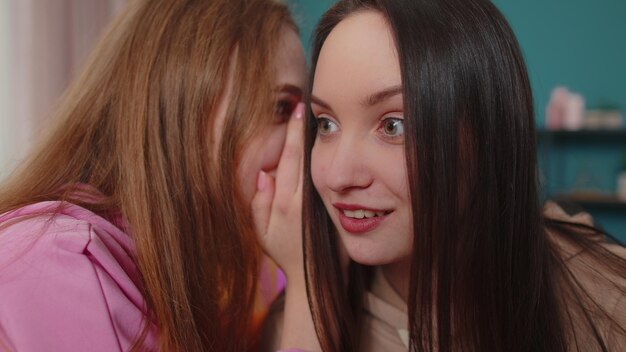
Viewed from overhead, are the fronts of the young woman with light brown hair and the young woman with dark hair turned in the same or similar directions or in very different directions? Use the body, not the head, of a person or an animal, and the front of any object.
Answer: very different directions

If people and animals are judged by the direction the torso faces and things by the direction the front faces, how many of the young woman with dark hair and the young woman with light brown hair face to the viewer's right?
1

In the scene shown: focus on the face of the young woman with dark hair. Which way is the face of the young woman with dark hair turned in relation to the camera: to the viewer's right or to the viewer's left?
to the viewer's left

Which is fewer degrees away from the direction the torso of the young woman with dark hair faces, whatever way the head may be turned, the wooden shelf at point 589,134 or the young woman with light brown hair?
the young woman with light brown hair

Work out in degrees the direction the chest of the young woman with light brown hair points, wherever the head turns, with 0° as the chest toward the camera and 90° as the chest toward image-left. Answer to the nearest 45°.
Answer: approximately 270°

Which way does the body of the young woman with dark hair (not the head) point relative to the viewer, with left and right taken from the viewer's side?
facing the viewer and to the left of the viewer

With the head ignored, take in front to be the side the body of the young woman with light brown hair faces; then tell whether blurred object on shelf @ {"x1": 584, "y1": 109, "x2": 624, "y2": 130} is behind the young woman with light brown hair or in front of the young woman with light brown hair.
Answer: in front
